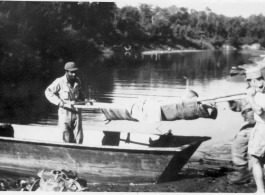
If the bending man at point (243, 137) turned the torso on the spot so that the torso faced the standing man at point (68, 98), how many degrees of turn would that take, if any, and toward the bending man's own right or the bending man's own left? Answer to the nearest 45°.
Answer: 0° — they already face them

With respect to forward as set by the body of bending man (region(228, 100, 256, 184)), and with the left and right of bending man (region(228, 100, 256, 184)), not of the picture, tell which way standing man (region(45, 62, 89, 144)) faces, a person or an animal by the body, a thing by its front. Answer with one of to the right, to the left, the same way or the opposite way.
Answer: the opposite way

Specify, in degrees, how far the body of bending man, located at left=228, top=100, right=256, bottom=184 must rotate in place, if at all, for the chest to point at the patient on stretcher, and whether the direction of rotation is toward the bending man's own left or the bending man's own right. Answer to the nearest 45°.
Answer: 0° — they already face them

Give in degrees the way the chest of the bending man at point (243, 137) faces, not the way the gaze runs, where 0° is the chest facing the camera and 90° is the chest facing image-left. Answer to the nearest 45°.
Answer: approximately 90°

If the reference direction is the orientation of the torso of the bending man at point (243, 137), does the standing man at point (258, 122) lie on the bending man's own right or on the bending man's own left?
on the bending man's own left

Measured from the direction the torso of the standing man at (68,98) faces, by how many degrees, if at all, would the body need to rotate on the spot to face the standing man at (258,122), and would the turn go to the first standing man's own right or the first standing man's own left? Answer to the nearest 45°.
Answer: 0° — they already face them

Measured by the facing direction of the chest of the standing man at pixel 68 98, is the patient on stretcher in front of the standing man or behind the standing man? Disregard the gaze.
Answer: in front
